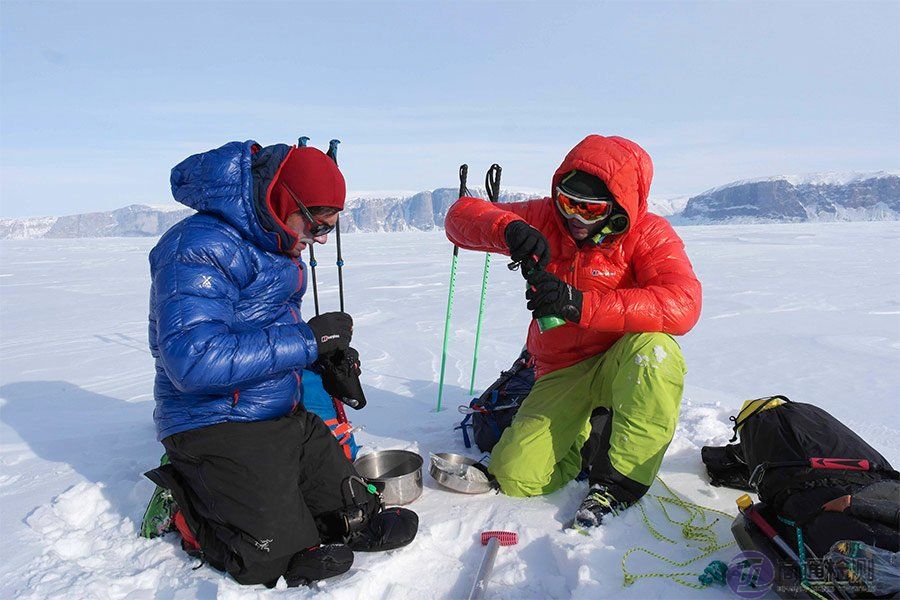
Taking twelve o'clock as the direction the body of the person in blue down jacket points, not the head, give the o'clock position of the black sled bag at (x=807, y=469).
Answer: The black sled bag is roughly at 1 o'clock from the person in blue down jacket.

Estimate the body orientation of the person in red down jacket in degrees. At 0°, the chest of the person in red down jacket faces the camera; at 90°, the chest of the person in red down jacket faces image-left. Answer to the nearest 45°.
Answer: approximately 45°

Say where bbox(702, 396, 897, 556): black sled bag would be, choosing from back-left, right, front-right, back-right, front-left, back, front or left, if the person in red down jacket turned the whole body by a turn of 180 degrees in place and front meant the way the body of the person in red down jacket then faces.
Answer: right

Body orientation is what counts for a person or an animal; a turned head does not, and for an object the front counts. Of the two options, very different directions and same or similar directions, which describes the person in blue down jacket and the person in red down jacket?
very different directions

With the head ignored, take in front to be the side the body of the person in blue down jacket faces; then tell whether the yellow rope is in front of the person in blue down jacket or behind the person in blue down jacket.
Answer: in front

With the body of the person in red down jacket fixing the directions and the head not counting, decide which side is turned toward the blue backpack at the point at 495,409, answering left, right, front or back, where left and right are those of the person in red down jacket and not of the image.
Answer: right

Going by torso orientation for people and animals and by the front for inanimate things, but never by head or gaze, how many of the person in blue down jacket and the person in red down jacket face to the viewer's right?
1

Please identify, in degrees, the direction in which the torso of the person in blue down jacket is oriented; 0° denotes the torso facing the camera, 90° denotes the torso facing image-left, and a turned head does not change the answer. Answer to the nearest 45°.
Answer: approximately 270°

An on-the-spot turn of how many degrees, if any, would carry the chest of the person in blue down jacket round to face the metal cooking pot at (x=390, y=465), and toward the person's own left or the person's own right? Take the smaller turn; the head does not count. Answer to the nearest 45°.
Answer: approximately 45° to the person's own left

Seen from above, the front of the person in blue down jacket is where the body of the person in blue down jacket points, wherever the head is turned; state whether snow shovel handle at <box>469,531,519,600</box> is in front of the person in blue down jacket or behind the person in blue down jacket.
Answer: in front

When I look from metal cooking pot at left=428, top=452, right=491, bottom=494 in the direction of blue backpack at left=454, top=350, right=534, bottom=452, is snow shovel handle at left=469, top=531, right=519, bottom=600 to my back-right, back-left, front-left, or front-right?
back-right
